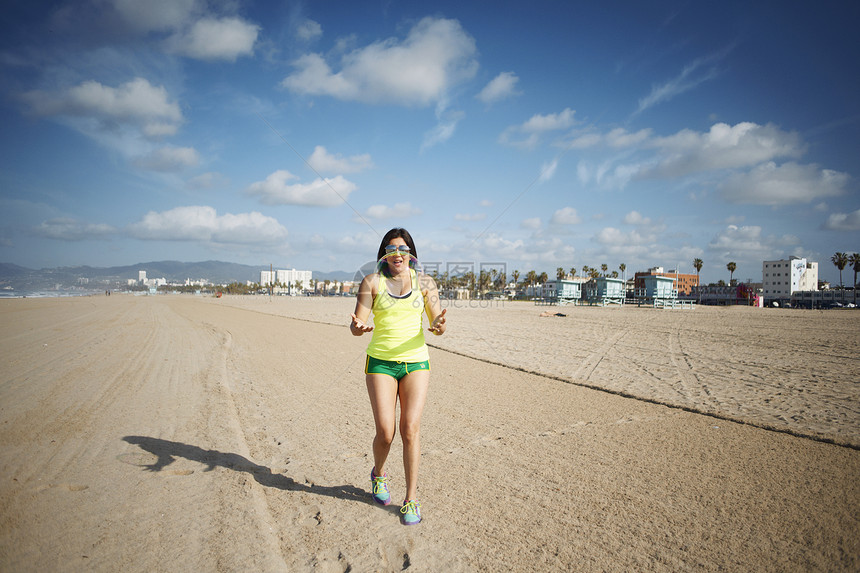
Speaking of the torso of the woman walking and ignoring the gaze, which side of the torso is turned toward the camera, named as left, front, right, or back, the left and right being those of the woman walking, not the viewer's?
front
